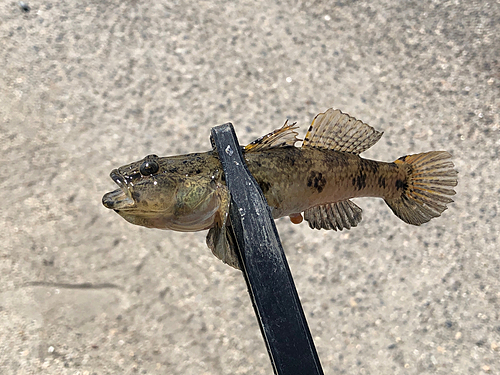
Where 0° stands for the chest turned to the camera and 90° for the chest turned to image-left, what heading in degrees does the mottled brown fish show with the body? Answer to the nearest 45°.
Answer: approximately 90°
